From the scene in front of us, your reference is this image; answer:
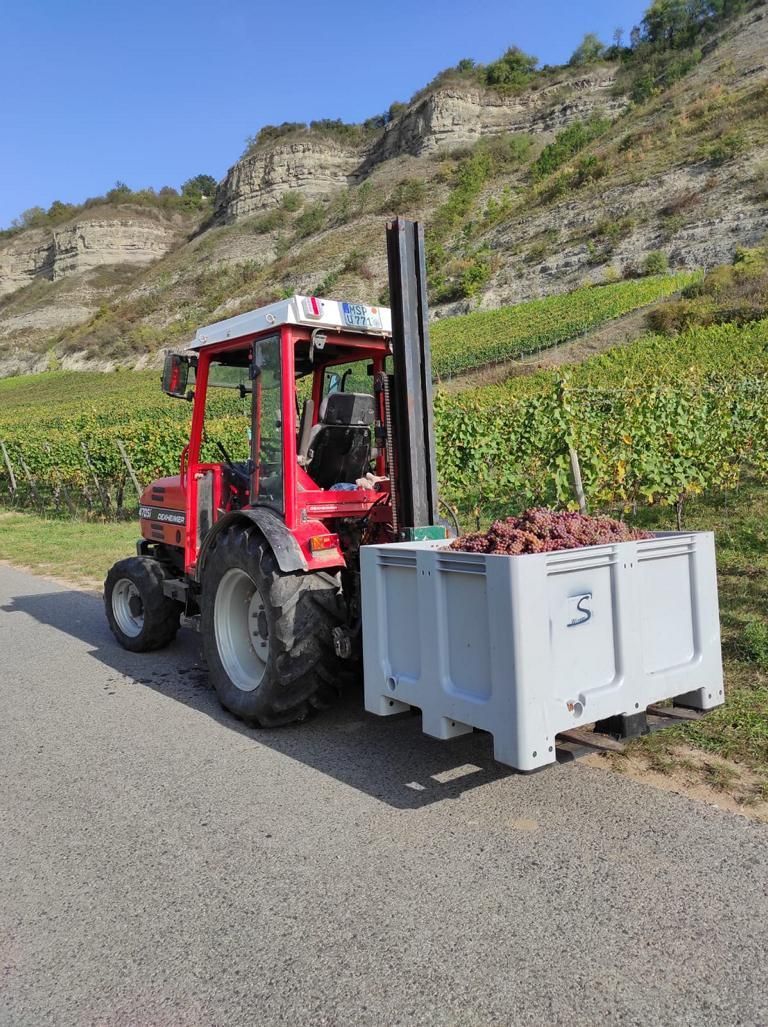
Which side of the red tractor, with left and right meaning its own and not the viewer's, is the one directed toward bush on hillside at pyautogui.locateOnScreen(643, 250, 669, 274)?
right

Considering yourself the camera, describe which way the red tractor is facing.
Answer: facing away from the viewer and to the left of the viewer
